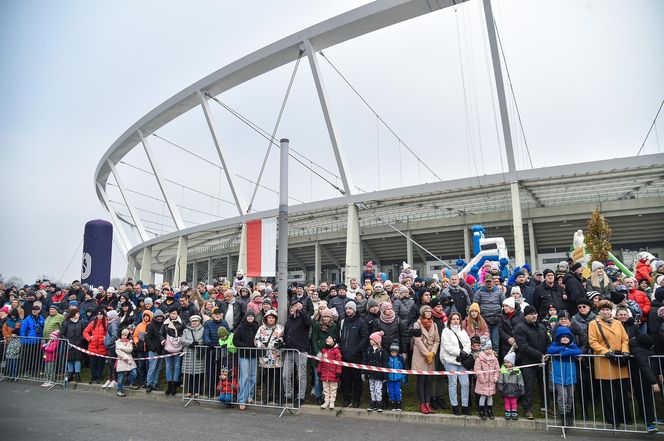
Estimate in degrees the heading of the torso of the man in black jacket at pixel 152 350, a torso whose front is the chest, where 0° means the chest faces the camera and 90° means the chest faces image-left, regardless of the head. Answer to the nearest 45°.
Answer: approximately 315°

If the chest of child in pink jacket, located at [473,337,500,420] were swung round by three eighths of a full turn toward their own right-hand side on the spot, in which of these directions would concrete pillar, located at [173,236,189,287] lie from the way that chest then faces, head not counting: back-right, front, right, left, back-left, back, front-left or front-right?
front

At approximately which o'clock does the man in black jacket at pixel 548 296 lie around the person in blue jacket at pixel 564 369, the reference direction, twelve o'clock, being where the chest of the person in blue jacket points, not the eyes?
The man in black jacket is roughly at 6 o'clock from the person in blue jacket.

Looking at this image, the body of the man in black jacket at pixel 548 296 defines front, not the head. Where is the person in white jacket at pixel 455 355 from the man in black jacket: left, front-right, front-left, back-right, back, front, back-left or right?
front-right

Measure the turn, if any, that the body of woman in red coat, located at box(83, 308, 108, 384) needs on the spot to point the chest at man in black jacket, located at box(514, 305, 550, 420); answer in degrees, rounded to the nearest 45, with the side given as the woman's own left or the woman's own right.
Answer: approximately 45° to the woman's own left

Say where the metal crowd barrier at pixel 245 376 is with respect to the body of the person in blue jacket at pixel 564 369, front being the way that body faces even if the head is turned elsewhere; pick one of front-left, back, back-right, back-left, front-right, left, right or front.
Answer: right

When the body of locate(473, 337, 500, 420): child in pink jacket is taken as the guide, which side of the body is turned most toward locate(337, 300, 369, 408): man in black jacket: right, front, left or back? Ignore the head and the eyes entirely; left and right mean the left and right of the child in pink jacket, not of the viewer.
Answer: right

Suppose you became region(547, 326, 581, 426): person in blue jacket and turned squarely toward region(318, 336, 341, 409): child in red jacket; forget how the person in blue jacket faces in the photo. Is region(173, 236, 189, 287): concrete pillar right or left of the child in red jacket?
right

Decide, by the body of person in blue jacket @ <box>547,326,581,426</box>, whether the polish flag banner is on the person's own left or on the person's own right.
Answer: on the person's own right

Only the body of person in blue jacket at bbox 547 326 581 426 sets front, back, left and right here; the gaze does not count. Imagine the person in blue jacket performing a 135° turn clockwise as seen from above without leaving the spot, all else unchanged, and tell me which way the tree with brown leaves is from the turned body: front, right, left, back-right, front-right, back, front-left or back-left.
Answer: front-right
